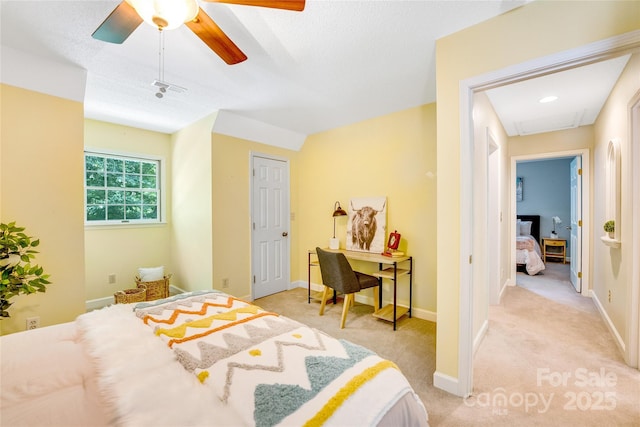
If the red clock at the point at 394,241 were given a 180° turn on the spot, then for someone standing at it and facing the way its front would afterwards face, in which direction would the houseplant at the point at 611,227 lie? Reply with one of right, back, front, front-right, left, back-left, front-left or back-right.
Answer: front-right

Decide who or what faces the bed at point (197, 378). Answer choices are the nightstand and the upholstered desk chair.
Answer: the nightstand

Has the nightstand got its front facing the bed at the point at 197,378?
yes

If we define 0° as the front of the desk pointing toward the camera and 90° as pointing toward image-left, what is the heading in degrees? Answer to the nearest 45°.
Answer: approximately 45°

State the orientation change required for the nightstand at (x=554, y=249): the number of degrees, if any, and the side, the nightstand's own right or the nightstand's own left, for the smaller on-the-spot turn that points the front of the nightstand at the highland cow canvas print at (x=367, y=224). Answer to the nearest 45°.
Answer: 0° — it already faces it

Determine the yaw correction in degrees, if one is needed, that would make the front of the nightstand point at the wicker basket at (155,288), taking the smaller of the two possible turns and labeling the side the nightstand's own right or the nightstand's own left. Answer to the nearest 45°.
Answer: approximately 45° to the nightstand's own right

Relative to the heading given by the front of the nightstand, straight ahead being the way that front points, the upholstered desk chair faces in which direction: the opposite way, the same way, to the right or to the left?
the opposite way

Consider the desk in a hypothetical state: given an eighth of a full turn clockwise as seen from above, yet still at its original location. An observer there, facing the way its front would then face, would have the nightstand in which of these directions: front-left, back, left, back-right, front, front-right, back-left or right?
back-right
